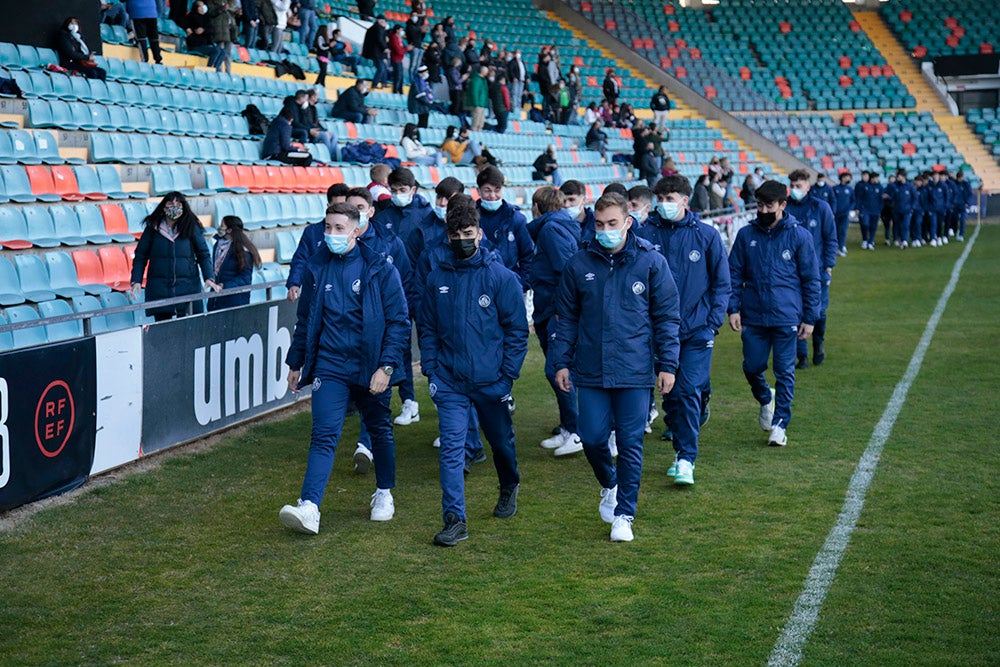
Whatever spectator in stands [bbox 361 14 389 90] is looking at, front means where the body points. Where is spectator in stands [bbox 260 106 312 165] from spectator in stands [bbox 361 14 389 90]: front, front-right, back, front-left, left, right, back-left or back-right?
right

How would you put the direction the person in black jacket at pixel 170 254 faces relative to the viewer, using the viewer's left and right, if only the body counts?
facing the viewer

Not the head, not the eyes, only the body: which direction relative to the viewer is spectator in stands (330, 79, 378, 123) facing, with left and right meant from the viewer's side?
facing to the right of the viewer

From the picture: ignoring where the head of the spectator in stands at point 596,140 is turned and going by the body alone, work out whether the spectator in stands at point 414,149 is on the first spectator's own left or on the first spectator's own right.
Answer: on the first spectator's own right

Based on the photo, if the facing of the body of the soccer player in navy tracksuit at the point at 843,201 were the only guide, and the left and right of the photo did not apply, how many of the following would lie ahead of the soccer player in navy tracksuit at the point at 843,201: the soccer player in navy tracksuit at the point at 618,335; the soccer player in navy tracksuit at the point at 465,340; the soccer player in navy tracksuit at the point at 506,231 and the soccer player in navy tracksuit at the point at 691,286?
4

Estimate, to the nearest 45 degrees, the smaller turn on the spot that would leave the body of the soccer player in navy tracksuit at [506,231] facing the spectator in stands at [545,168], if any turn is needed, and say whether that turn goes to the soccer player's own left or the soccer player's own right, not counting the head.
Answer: approximately 180°

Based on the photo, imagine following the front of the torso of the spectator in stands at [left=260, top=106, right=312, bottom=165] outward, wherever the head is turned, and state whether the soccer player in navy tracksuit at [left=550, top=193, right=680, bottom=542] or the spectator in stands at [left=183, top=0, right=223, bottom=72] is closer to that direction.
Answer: the soccer player in navy tracksuit

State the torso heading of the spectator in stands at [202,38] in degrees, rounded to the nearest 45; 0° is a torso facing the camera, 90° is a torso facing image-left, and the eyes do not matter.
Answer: approximately 315°

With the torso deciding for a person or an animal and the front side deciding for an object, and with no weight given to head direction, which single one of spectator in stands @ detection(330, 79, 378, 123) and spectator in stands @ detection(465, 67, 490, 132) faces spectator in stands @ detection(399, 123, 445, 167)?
spectator in stands @ detection(330, 79, 378, 123)

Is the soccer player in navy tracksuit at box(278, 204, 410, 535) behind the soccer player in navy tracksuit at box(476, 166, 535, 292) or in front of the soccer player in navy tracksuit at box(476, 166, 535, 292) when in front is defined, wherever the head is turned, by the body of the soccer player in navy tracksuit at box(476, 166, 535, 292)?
in front

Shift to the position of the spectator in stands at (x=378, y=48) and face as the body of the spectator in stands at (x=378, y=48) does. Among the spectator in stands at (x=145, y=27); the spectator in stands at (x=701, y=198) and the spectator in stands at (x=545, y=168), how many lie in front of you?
2

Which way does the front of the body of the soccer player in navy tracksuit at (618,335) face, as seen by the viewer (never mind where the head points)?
toward the camera

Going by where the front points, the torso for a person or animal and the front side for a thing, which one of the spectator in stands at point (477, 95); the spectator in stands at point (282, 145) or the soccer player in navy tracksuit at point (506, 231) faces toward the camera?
the soccer player in navy tracksuit
